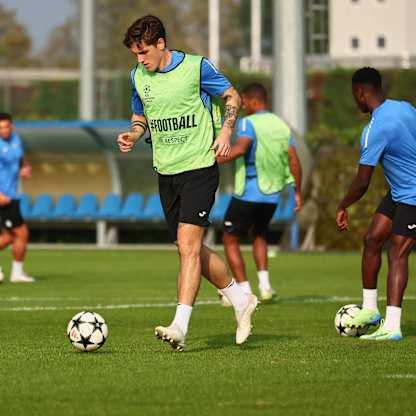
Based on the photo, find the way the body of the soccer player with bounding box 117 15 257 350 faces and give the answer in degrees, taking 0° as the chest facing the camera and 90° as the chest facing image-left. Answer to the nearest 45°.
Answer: approximately 45°

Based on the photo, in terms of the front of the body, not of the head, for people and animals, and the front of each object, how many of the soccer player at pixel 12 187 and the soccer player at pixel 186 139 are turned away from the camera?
0

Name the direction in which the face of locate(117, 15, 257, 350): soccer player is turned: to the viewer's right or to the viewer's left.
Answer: to the viewer's left

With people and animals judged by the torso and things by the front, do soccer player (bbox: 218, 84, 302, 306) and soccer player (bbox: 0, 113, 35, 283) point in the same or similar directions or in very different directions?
very different directions

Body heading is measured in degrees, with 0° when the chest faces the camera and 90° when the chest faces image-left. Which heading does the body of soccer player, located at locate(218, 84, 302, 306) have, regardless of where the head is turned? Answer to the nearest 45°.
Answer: approximately 135°

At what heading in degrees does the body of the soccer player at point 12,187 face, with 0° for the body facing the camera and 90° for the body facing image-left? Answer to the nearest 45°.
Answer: approximately 315°

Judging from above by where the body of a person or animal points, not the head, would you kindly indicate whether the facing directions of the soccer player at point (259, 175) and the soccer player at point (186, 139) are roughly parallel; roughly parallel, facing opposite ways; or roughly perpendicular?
roughly perpendicular
